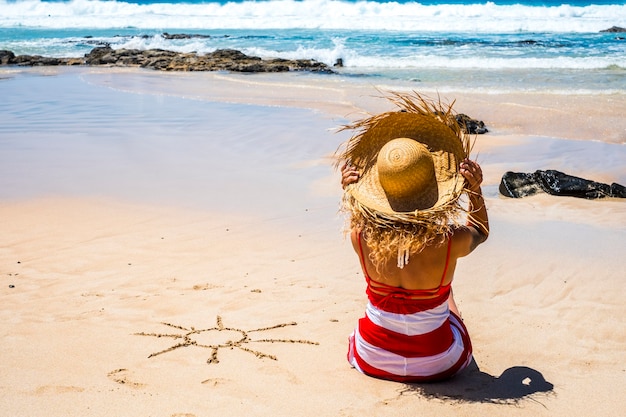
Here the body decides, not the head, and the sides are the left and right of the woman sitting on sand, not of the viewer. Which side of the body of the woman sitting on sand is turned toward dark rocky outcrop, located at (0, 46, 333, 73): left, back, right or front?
front

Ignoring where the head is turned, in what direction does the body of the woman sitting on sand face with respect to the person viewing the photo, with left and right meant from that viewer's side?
facing away from the viewer

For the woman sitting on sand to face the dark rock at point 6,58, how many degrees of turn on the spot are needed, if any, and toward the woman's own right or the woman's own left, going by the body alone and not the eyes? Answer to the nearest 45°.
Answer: approximately 45° to the woman's own left

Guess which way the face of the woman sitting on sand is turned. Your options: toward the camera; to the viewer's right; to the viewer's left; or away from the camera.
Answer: away from the camera

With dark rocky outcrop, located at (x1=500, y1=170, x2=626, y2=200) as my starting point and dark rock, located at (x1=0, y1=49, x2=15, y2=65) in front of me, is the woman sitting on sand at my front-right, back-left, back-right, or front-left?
back-left

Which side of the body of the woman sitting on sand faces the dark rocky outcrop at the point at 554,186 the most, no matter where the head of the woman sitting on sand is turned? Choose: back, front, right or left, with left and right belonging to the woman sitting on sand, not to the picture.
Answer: front
